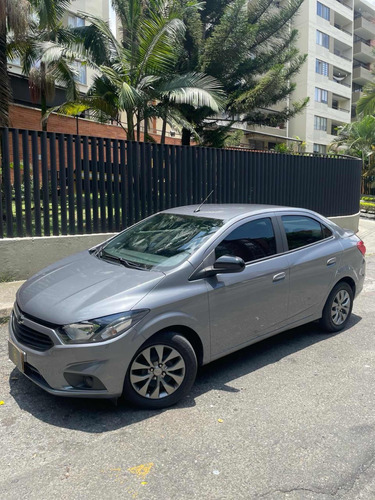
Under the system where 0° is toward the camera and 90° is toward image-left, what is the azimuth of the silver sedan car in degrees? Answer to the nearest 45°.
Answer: approximately 45°

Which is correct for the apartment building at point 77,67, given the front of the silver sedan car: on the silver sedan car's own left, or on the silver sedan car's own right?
on the silver sedan car's own right

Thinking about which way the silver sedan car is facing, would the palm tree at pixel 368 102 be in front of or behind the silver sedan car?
behind

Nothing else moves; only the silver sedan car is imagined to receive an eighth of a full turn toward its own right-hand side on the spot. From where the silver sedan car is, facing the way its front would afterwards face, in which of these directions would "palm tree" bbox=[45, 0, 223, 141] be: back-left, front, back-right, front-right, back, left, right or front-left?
right

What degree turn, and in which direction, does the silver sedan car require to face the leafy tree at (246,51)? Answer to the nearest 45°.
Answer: approximately 135° to its right

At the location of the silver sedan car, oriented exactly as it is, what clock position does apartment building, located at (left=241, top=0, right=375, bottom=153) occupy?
The apartment building is roughly at 5 o'clock from the silver sedan car.
